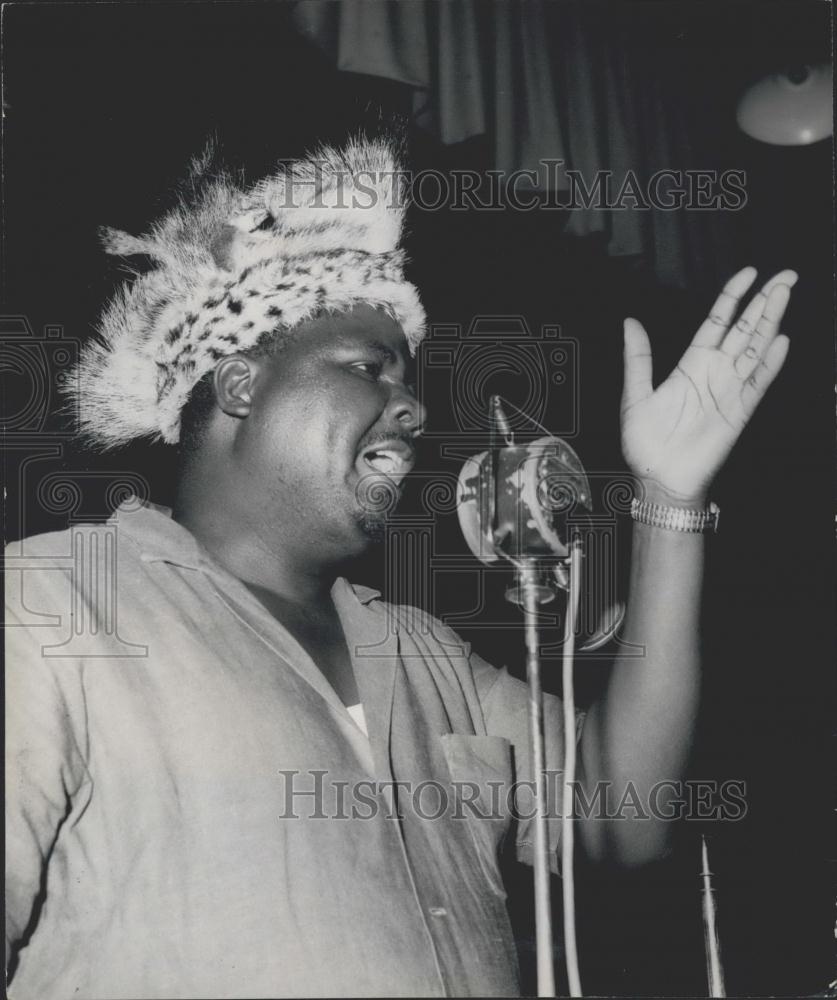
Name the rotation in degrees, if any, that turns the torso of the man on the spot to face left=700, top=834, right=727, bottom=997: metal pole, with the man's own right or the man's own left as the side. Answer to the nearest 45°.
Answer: approximately 45° to the man's own left

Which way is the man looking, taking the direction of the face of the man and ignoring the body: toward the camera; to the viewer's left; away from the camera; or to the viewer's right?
to the viewer's right

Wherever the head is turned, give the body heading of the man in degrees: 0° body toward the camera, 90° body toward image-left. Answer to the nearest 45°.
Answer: approximately 315°
